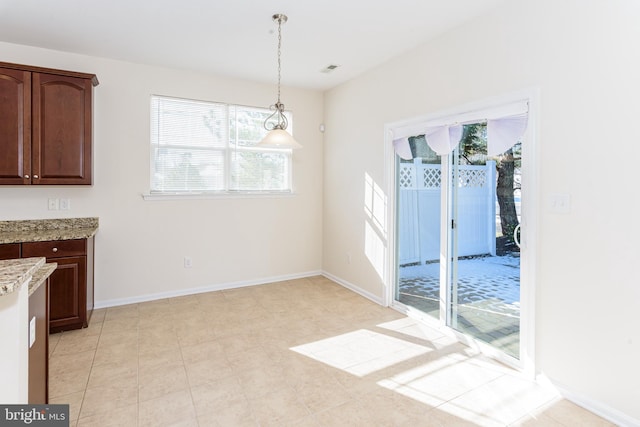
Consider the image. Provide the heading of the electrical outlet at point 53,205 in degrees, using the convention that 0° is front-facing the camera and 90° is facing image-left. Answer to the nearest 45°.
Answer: approximately 0°

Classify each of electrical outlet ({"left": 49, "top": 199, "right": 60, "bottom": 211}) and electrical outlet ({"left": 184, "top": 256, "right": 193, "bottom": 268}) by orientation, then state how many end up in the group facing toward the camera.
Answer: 2

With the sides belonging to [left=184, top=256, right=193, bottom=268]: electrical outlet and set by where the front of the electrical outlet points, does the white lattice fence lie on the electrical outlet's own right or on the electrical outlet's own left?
on the electrical outlet's own left

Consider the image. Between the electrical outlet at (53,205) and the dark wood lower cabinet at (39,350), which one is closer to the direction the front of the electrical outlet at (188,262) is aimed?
the dark wood lower cabinet

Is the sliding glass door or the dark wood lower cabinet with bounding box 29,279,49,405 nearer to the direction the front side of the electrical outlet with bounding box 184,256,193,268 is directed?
the dark wood lower cabinet

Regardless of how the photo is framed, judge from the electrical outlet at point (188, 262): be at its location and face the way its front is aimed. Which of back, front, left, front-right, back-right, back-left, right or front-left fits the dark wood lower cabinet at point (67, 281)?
front-right

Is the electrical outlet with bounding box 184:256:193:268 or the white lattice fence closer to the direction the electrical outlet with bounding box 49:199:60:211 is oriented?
the white lattice fence

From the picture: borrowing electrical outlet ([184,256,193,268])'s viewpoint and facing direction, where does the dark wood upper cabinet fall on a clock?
The dark wood upper cabinet is roughly at 2 o'clock from the electrical outlet.
